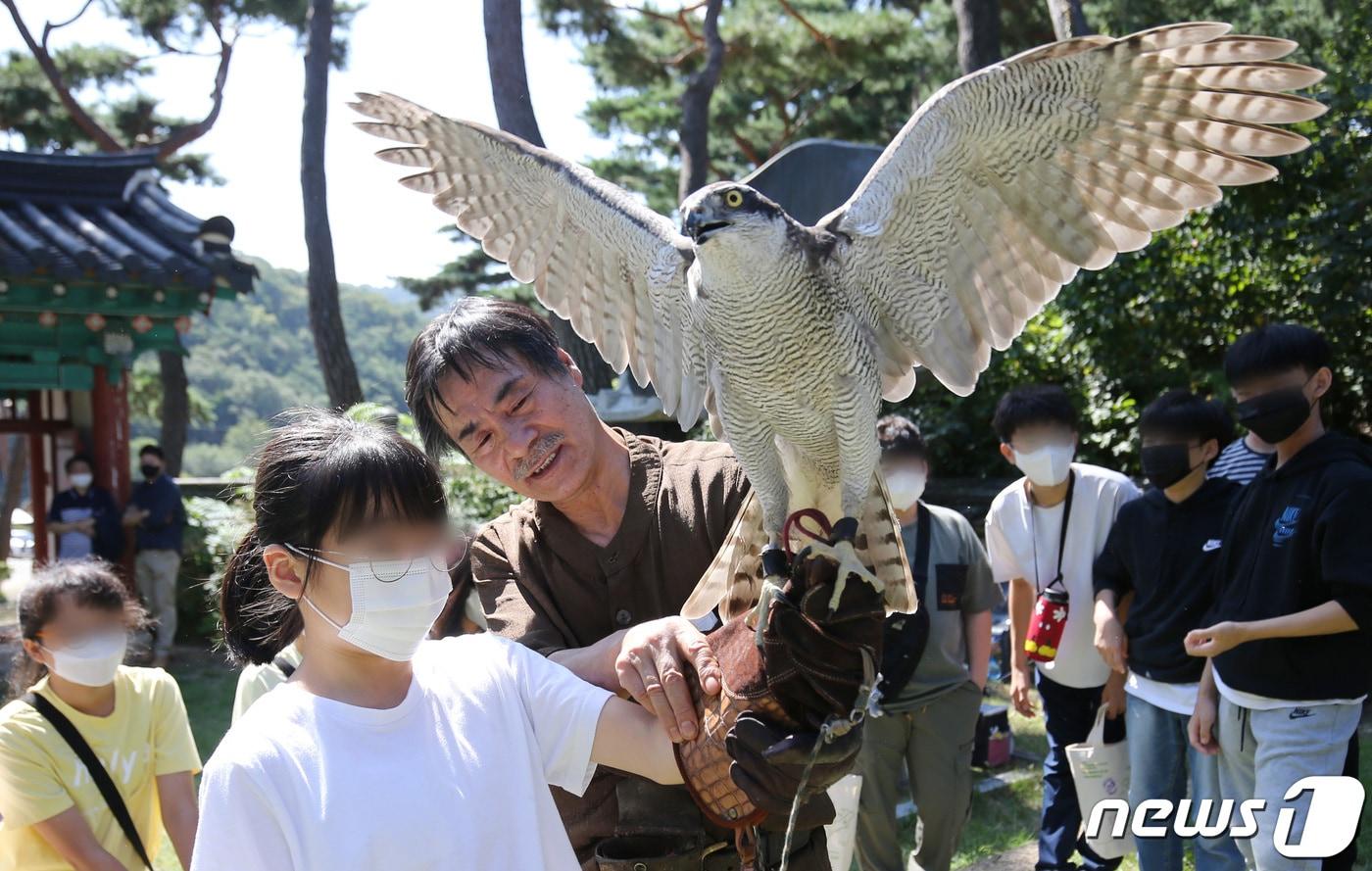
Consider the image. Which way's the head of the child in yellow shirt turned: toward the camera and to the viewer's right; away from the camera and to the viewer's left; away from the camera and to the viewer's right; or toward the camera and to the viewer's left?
toward the camera and to the viewer's right

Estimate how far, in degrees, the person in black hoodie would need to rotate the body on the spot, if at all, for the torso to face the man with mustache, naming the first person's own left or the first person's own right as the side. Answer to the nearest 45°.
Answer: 0° — they already face them

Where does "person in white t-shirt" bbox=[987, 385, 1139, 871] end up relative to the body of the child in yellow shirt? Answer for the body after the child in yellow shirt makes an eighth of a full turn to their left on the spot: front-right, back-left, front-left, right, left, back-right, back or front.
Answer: front

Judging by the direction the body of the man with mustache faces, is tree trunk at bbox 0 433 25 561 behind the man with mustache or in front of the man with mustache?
behind

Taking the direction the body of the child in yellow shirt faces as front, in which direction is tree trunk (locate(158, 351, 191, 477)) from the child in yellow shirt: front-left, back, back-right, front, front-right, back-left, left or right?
back-left

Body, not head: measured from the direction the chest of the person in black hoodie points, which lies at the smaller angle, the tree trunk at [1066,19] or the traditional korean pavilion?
the traditional korean pavilion

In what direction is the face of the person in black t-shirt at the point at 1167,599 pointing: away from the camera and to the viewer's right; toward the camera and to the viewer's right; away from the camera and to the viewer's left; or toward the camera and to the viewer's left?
toward the camera and to the viewer's left

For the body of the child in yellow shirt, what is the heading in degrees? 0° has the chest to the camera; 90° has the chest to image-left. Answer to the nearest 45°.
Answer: approximately 315°

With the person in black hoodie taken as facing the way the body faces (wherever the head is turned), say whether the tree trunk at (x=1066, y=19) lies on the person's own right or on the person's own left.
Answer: on the person's own right

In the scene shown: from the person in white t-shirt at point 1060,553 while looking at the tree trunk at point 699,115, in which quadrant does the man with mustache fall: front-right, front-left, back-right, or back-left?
back-left
